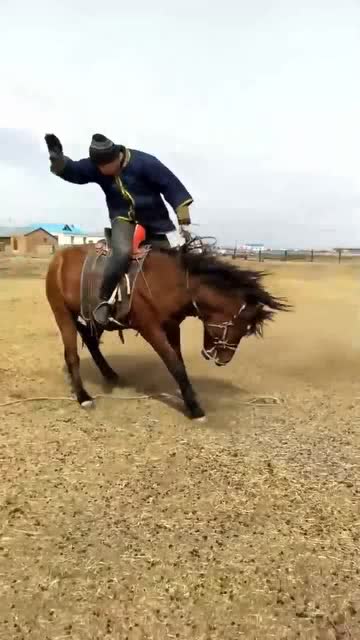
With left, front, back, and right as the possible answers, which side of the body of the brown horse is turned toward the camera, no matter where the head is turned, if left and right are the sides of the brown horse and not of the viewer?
right
